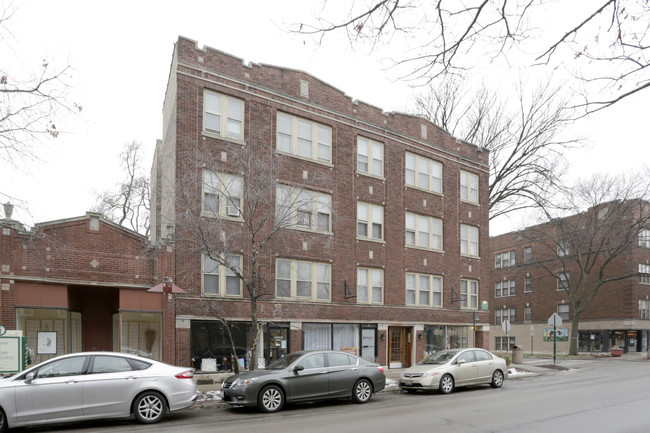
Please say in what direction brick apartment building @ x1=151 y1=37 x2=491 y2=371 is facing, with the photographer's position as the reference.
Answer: facing the viewer and to the right of the viewer

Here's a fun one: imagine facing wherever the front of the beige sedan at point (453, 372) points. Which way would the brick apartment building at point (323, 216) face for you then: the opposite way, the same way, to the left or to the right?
to the left

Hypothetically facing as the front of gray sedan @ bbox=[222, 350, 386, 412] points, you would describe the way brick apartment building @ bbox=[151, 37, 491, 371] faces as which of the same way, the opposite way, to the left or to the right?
to the left

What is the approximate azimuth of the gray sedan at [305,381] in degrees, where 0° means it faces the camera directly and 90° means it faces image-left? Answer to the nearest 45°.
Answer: approximately 45°

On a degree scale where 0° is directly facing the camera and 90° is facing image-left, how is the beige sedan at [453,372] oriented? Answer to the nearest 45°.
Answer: approximately 45°

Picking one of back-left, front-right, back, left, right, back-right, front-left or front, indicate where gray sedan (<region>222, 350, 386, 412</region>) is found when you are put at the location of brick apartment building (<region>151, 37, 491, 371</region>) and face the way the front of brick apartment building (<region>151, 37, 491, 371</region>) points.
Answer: front-right

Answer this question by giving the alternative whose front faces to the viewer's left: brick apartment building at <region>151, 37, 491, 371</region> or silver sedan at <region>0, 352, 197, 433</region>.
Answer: the silver sedan

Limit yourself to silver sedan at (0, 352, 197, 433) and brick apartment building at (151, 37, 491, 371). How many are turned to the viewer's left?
1

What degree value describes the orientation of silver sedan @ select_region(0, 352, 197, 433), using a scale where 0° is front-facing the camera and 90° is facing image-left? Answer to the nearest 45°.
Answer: approximately 90°

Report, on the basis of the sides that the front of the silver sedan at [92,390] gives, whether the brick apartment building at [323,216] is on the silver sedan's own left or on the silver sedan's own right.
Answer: on the silver sedan's own right

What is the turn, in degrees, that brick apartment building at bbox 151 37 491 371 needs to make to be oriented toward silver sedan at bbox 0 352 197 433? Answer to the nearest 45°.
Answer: approximately 45° to its right

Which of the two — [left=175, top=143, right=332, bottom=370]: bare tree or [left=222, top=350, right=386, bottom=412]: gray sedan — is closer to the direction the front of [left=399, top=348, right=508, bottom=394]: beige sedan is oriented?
the gray sedan
